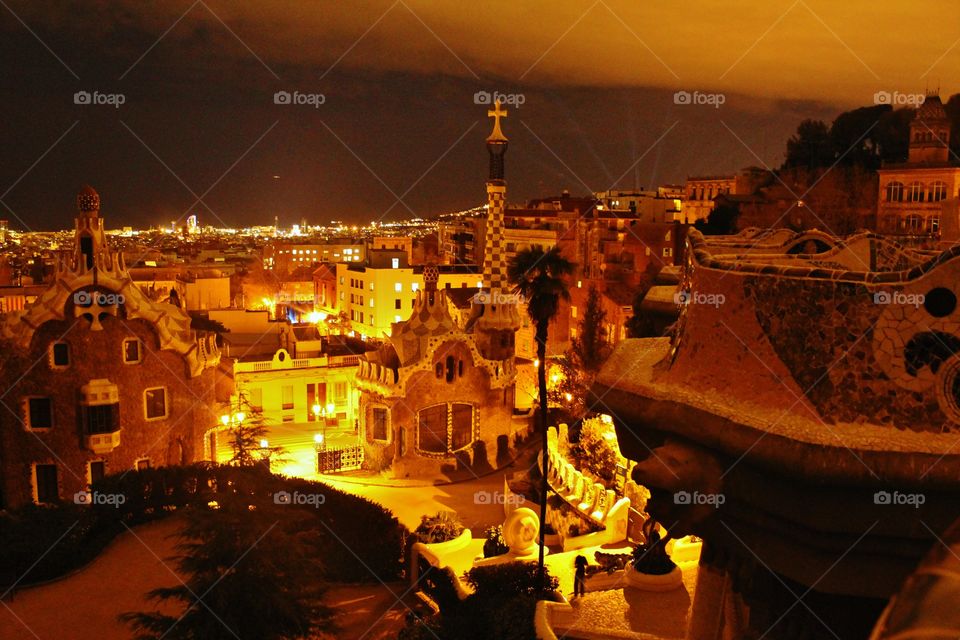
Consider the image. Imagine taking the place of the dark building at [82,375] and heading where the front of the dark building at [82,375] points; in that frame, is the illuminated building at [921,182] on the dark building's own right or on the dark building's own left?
on the dark building's own left

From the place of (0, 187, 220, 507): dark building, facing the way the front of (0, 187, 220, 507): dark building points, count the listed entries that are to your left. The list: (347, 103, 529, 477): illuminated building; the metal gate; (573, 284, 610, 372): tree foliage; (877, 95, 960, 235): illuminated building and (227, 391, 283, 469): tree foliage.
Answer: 5

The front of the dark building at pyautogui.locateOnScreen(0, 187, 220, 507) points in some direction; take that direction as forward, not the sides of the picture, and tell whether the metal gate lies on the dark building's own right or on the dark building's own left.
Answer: on the dark building's own left

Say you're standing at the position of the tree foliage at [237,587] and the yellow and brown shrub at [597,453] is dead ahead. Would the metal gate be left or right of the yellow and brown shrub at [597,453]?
left

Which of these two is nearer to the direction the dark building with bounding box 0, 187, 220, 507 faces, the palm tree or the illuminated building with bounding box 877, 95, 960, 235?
the palm tree

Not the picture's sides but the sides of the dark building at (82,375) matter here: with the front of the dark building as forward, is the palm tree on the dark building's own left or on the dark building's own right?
on the dark building's own left

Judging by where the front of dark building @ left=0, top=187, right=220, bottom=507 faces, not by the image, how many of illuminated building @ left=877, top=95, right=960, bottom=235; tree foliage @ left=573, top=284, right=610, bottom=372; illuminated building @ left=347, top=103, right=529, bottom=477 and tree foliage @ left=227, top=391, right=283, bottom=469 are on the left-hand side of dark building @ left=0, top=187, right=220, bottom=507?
4

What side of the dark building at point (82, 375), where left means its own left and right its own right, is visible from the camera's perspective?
front

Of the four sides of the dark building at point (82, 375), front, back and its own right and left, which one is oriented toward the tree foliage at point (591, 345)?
left

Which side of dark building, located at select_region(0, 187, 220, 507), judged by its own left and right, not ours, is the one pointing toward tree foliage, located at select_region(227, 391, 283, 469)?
left

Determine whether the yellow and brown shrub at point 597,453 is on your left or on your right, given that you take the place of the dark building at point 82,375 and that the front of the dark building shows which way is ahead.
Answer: on your left

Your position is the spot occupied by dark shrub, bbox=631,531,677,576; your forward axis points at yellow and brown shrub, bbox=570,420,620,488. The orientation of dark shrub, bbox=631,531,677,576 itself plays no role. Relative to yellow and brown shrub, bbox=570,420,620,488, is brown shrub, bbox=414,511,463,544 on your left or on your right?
left
